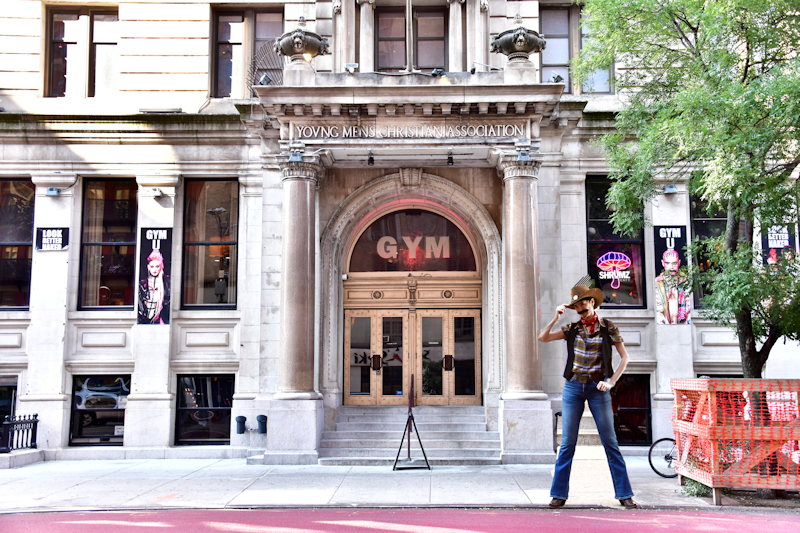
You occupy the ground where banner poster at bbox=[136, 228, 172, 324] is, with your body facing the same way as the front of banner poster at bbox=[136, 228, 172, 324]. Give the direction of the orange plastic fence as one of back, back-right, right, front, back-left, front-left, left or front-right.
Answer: front-left

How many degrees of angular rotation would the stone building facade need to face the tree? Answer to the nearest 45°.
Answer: approximately 45° to its left

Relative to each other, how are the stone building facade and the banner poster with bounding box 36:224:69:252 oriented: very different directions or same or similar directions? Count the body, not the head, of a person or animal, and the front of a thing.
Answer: same or similar directions

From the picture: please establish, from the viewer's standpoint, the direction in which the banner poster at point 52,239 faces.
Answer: facing the viewer

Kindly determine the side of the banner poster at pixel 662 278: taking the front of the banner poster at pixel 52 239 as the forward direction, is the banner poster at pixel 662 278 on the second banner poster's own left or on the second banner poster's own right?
on the second banner poster's own left

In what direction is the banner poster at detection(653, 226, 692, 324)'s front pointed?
toward the camera

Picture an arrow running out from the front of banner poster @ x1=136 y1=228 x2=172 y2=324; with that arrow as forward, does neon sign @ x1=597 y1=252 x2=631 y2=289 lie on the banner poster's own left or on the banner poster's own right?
on the banner poster's own left

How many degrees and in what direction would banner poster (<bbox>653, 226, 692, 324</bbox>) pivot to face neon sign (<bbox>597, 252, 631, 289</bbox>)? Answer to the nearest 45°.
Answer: approximately 90° to its right

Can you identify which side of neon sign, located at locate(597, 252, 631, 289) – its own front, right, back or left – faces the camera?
front

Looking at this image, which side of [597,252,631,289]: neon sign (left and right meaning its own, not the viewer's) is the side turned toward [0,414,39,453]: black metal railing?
right

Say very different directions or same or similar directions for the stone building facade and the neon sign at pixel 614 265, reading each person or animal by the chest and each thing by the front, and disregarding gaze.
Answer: same or similar directions

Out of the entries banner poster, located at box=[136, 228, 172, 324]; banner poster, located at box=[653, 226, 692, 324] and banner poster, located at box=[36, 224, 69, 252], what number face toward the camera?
3

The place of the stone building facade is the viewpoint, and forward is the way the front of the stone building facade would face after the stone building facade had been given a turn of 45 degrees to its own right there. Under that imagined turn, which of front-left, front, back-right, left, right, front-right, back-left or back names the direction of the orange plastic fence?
left

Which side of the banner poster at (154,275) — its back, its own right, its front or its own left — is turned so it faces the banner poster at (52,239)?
right
